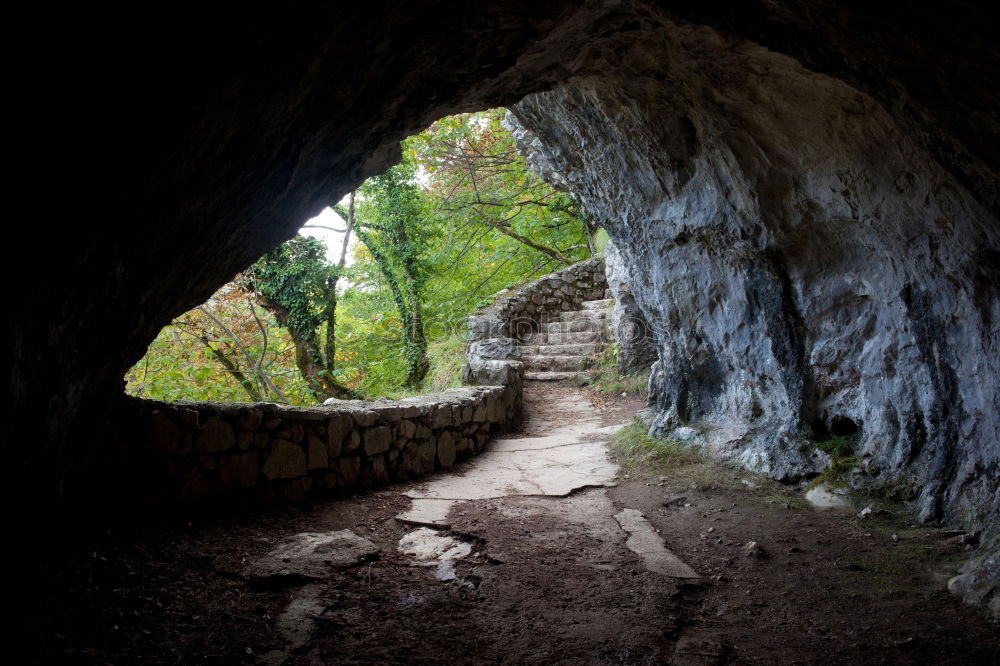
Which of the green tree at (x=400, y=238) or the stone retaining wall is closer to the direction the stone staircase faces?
the stone retaining wall

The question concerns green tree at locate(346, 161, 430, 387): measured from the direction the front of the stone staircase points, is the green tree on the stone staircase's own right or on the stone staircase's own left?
on the stone staircase's own right

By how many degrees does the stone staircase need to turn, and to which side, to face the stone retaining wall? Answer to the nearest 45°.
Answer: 0° — it already faces it

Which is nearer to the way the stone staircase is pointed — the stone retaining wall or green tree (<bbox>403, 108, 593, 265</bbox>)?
the stone retaining wall

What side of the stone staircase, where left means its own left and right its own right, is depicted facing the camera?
front

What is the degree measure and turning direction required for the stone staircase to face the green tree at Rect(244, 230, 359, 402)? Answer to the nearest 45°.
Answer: approximately 90° to its right

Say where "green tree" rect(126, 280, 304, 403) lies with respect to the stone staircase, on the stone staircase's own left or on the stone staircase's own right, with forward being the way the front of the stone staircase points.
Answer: on the stone staircase's own right

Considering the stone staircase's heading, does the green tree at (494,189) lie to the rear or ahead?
to the rear
